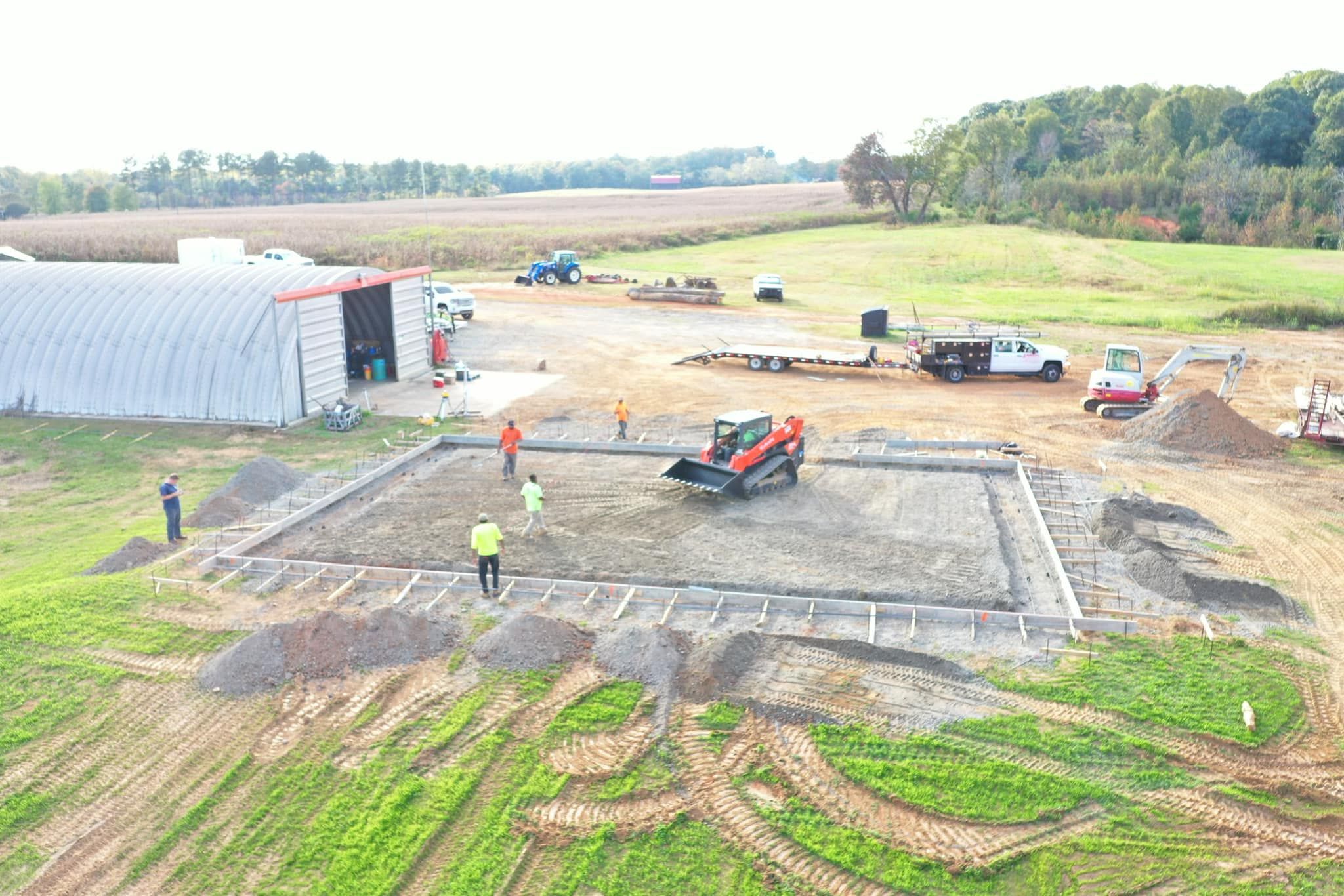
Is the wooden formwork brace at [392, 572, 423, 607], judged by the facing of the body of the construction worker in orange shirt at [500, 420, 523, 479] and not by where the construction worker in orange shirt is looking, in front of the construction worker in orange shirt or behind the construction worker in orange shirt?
in front

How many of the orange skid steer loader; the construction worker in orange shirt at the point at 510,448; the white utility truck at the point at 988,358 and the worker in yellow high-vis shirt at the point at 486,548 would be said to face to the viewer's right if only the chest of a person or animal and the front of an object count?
1

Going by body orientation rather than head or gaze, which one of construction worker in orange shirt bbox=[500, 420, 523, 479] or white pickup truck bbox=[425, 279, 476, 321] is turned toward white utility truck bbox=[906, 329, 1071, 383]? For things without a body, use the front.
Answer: the white pickup truck

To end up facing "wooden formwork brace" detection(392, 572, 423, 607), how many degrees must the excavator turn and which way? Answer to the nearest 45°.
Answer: approximately 135° to its right

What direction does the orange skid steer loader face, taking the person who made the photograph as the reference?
facing the viewer and to the left of the viewer

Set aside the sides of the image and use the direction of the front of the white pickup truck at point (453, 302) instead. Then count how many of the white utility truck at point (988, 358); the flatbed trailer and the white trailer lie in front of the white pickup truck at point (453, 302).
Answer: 2

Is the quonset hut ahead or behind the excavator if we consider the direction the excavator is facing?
behind

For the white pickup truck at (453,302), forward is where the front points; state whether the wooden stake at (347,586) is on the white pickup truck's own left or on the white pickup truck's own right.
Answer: on the white pickup truck's own right

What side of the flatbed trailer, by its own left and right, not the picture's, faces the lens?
right

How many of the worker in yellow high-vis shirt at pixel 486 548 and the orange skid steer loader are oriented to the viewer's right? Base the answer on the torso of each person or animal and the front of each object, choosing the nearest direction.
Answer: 0

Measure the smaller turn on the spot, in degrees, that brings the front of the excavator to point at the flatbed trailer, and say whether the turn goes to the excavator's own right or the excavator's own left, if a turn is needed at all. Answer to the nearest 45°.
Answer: approximately 180°

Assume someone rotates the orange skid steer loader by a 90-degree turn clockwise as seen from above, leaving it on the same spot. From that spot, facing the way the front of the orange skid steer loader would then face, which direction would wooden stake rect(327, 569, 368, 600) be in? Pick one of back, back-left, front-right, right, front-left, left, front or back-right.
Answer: left

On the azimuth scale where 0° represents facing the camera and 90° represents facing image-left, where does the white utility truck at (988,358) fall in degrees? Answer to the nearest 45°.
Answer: approximately 270°

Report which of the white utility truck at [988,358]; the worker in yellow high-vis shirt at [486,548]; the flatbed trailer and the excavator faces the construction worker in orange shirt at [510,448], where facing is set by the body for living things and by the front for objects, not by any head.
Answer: the worker in yellow high-vis shirt

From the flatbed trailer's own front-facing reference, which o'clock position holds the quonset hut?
The quonset hut is roughly at 5 o'clock from the flatbed trailer.

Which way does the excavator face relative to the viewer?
to the viewer's right

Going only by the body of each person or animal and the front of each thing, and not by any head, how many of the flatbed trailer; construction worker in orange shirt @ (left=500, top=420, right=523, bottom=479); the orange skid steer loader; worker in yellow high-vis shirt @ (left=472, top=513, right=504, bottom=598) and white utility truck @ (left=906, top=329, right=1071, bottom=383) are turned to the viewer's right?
2
